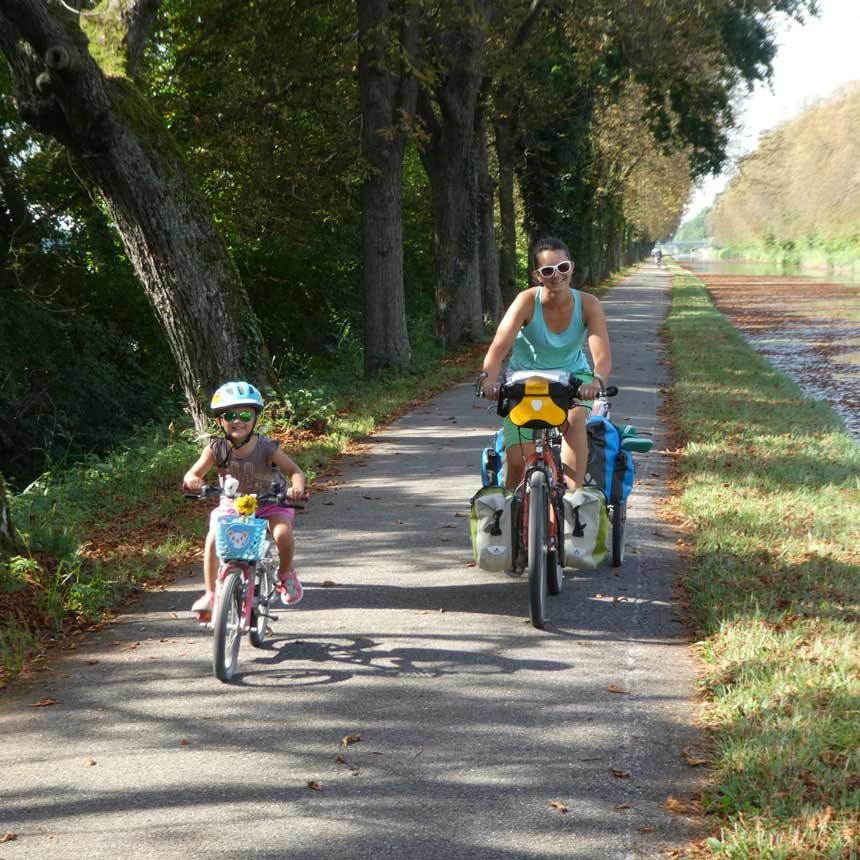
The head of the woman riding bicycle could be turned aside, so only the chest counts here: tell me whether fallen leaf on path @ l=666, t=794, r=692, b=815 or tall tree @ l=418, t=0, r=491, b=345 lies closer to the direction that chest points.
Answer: the fallen leaf on path

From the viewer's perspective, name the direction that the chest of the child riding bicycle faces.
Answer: toward the camera

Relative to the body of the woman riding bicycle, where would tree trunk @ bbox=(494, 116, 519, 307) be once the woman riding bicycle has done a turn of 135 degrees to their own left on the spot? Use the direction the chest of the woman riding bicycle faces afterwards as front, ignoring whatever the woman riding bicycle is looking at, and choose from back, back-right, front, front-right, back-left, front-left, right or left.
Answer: front-left

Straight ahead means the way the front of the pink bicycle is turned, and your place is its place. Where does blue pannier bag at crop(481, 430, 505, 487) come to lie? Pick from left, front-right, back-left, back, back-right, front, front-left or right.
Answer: back-left

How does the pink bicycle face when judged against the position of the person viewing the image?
facing the viewer

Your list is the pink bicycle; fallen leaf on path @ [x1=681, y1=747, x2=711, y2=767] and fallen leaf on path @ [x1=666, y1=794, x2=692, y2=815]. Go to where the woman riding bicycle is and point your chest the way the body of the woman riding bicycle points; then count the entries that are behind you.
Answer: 0

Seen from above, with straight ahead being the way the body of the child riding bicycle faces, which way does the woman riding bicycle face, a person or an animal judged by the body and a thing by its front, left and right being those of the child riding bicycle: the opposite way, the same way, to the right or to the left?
the same way

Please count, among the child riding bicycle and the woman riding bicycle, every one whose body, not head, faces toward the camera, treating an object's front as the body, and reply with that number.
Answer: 2

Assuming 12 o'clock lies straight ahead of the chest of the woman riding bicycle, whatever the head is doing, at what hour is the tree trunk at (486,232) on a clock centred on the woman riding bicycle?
The tree trunk is roughly at 6 o'clock from the woman riding bicycle.

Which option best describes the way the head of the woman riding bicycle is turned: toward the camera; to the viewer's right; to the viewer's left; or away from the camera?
toward the camera

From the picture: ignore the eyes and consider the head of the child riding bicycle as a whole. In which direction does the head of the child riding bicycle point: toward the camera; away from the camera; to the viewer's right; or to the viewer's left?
toward the camera

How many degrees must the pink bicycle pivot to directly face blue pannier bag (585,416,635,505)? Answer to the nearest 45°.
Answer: approximately 135° to its left

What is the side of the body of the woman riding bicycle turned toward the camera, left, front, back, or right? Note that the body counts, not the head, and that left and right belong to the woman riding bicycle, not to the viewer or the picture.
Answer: front
